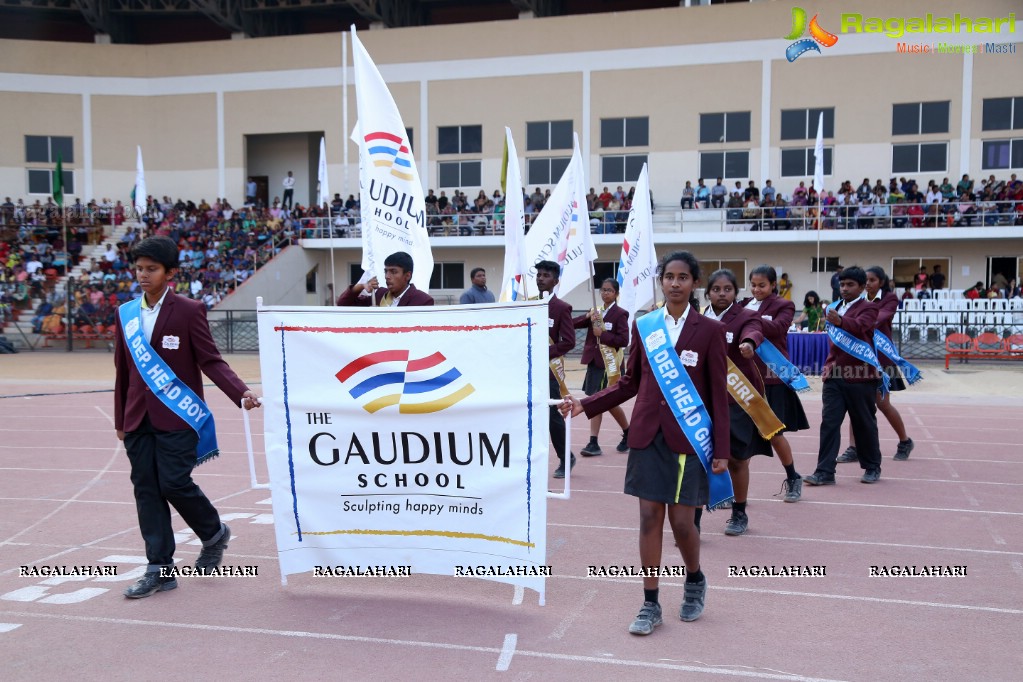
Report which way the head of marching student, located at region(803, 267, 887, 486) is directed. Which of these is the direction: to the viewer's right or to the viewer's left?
to the viewer's left

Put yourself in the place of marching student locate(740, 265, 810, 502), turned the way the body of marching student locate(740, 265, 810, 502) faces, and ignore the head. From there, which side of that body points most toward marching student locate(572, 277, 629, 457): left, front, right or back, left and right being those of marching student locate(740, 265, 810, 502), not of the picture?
right

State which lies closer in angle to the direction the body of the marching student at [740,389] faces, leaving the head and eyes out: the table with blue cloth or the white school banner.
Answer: the white school banner

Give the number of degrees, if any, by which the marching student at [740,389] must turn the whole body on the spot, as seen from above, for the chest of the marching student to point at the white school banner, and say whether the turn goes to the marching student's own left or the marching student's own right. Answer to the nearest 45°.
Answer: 0° — they already face it

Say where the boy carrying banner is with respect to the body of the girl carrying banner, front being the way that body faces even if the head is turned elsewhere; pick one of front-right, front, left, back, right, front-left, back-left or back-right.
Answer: front-right

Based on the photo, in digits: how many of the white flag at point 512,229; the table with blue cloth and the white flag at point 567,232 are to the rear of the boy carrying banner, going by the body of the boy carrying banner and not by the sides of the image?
3

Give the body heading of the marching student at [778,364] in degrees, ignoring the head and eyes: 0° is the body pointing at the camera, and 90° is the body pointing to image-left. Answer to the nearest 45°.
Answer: approximately 45°

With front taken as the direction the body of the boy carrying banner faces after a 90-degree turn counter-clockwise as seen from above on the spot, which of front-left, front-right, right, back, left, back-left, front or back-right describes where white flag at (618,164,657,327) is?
left

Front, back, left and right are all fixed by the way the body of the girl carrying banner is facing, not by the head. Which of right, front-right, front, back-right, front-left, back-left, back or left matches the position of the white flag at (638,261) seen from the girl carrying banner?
back-right
